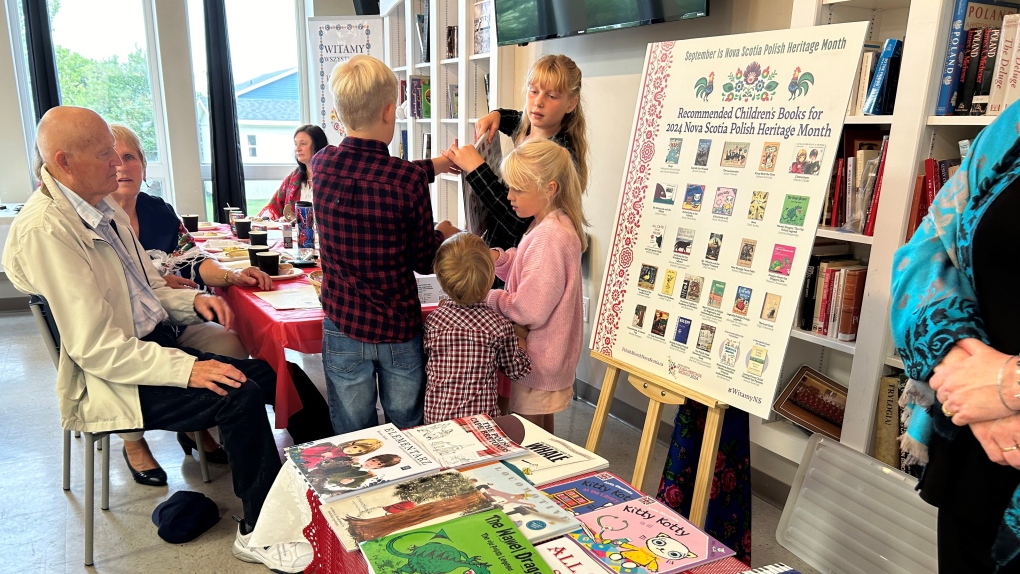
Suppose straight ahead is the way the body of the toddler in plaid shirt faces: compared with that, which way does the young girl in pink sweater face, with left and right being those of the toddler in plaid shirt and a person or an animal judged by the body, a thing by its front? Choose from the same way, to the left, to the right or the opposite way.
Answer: to the left

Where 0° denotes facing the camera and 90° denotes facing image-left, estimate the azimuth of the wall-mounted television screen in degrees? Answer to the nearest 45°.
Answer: approximately 45°

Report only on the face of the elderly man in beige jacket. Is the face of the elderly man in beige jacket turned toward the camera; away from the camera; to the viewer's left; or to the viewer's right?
to the viewer's right

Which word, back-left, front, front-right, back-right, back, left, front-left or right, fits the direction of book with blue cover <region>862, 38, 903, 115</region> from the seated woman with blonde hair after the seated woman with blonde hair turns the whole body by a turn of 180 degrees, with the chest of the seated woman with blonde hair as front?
back

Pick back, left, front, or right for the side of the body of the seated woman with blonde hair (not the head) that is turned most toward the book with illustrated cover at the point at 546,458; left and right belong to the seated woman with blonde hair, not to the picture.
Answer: front

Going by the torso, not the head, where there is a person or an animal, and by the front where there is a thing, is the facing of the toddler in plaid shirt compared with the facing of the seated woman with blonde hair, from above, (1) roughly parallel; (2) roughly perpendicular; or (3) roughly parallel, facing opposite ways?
roughly perpendicular

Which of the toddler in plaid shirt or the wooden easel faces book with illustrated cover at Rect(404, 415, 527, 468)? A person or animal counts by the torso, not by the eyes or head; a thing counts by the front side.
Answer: the wooden easel

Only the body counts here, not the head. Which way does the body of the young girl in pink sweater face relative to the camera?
to the viewer's left

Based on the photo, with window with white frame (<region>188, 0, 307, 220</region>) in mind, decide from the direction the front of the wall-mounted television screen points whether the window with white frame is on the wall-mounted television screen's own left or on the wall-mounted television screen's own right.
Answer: on the wall-mounted television screen's own right

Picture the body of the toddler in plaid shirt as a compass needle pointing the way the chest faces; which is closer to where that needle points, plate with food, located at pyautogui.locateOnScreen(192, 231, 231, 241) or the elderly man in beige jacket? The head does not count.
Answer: the plate with food

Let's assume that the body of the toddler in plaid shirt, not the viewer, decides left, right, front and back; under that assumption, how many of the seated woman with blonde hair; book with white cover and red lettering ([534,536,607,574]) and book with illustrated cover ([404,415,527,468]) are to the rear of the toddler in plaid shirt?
2

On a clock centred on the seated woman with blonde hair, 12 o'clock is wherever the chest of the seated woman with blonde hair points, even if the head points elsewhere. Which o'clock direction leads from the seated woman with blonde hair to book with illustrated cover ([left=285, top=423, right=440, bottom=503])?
The book with illustrated cover is roughly at 1 o'clock from the seated woman with blonde hair.

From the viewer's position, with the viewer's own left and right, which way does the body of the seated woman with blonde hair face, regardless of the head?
facing the viewer and to the right of the viewer

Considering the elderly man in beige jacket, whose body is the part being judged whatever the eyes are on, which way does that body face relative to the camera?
to the viewer's right

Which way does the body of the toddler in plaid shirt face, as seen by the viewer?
away from the camera

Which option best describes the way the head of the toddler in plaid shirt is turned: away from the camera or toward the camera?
away from the camera

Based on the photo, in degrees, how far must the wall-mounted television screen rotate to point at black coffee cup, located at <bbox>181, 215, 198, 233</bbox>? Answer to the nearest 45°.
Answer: approximately 45° to its right

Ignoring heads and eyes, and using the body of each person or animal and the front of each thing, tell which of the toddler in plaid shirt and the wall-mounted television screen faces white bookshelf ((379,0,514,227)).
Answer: the toddler in plaid shirt

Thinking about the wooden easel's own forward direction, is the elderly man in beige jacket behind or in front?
in front
